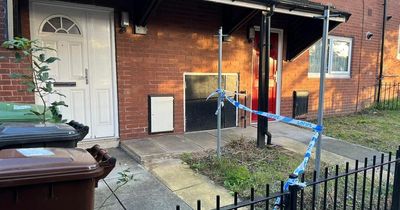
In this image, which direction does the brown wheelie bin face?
to the viewer's left

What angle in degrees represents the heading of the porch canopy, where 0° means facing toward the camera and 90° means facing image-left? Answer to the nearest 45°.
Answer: approximately 315°

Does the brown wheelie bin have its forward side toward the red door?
no

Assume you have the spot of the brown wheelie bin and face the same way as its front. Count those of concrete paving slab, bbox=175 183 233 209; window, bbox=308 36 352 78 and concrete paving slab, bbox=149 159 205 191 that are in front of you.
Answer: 0

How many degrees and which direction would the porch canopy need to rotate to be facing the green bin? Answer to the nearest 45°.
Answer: approximately 90° to its right

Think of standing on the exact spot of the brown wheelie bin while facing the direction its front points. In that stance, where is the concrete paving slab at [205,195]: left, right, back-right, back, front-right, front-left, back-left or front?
back-right

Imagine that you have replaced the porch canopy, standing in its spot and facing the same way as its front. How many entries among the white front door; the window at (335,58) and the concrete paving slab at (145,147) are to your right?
2

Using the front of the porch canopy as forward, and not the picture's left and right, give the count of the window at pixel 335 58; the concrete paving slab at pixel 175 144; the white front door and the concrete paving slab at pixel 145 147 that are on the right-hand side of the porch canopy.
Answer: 3

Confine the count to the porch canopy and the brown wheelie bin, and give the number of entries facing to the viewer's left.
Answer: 1

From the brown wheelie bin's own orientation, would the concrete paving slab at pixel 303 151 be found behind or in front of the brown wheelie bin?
behind

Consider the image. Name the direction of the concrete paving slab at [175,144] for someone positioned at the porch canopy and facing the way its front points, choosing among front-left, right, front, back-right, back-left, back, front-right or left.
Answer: right

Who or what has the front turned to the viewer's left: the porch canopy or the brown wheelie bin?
the brown wheelie bin

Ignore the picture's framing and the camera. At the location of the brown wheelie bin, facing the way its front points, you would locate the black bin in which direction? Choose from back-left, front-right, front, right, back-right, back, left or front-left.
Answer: right

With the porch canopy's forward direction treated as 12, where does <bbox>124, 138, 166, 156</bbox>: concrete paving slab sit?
The concrete paving slab is roughly at 3 o'clock from the porch canopy.
